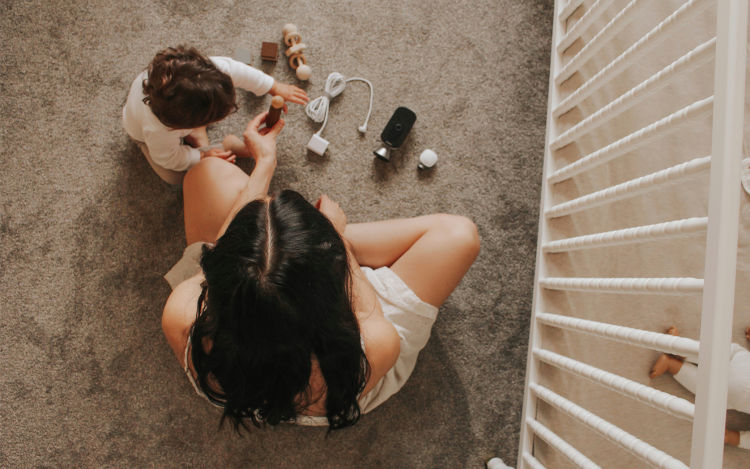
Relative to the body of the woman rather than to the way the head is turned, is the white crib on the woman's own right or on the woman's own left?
on the woman's own right

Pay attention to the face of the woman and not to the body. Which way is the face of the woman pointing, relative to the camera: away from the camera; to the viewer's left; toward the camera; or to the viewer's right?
away from the camera

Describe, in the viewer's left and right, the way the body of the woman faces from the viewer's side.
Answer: facing away from the viewer

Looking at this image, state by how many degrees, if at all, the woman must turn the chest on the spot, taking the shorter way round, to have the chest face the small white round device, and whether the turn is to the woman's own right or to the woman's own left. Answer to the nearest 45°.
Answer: approximately 45° to the woman's own right

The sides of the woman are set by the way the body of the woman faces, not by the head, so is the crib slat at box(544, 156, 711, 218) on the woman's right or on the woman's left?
on the woman's right
